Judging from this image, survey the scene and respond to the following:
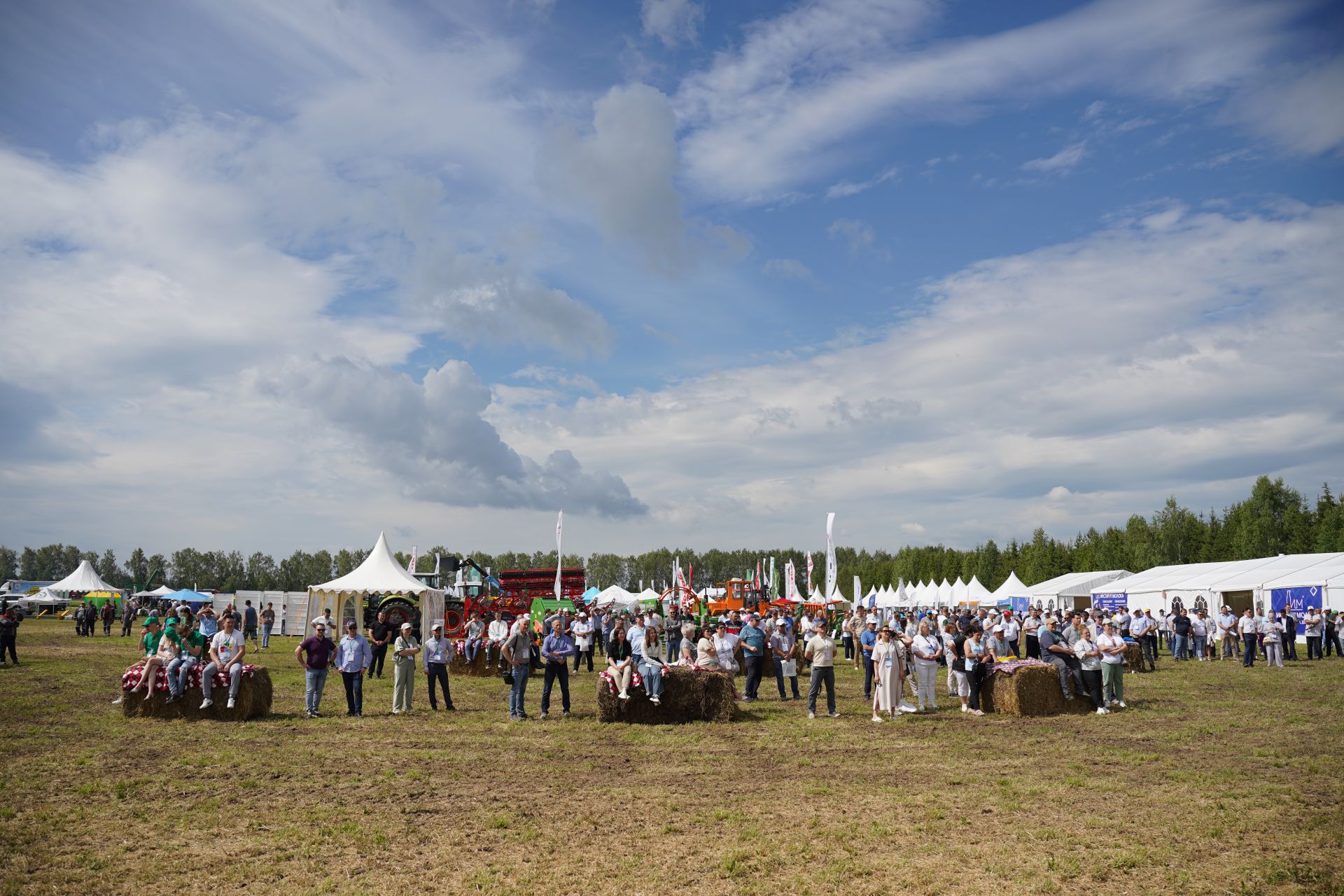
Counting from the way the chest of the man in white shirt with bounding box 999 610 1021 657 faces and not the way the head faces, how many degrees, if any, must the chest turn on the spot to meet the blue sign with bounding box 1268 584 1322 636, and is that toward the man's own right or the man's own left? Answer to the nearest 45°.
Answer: approximately 180°

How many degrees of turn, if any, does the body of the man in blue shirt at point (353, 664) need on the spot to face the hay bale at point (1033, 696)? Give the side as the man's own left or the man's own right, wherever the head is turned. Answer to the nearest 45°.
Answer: approximately 90° to the man's own left

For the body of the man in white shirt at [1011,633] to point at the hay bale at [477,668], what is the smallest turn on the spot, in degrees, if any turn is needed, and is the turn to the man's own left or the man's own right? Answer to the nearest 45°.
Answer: approximately 45° to the man's own right

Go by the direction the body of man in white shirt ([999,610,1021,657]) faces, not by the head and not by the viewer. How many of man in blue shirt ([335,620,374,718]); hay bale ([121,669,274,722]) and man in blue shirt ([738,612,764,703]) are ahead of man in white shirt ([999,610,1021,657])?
3

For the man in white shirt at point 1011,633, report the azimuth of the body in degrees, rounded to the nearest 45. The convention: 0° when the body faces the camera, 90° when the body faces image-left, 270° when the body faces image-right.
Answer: approximately 45°

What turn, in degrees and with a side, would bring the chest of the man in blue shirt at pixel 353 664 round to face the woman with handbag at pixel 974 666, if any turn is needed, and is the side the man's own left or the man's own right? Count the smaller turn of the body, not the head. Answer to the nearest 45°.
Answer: approximately 90° to the man's own left

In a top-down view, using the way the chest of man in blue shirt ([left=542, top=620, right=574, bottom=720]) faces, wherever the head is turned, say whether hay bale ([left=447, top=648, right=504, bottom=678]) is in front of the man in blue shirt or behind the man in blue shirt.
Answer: behind

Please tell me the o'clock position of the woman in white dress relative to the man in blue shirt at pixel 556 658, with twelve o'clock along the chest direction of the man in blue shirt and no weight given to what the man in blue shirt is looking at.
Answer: The woman in white dress is roughly at 9 o'clock from the man in blue shirt.

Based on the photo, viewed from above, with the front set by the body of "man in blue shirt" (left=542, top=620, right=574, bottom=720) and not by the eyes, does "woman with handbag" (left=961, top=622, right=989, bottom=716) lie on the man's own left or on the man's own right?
on the man's own left

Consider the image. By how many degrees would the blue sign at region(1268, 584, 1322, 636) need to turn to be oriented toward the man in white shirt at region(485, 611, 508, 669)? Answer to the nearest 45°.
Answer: approximately 45° to its right
